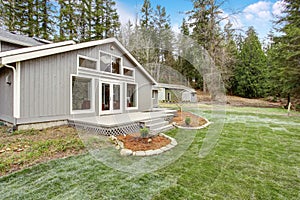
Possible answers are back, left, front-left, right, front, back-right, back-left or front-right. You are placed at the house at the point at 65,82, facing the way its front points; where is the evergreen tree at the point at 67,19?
back-left

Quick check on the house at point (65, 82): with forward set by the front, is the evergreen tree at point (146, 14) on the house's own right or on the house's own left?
on the house's own left

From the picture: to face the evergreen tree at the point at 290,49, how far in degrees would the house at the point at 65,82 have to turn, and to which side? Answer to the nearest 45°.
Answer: approximately 45° to its left

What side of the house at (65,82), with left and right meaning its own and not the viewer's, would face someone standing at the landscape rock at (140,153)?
front

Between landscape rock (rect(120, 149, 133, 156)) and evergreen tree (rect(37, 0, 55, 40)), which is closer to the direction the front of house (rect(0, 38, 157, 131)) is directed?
the landscape rock

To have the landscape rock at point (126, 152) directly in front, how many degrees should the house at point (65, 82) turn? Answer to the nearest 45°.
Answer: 0° — it already faces it

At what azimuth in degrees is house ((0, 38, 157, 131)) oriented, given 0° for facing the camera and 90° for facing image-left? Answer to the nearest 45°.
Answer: approximately 315°

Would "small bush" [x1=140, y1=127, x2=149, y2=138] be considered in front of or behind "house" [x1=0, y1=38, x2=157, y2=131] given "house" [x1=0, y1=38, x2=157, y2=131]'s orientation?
in front

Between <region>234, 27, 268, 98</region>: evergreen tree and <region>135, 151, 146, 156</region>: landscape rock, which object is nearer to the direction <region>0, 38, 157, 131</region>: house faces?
the landscape rock

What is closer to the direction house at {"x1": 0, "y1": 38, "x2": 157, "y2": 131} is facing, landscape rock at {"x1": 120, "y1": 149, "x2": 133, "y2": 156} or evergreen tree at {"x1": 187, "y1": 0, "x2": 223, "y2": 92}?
the landscape rock

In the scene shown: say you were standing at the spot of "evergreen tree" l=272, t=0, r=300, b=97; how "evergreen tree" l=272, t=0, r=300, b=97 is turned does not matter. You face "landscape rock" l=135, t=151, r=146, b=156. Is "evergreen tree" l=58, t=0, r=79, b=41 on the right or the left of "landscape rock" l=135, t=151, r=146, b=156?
right

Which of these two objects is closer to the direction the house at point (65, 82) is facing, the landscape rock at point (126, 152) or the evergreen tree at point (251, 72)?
the landscape rock

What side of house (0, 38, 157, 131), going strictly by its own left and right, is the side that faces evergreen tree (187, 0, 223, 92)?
left
